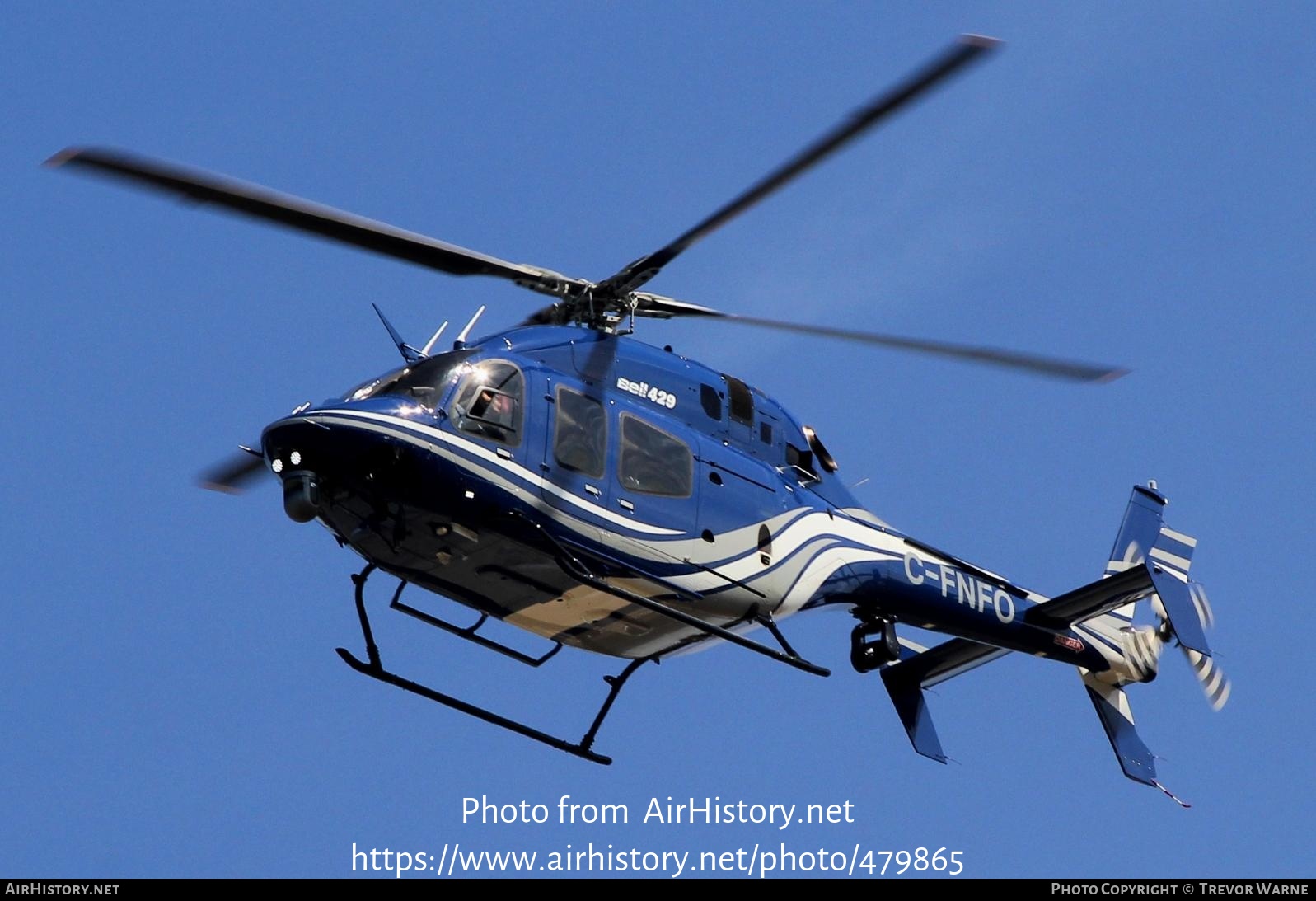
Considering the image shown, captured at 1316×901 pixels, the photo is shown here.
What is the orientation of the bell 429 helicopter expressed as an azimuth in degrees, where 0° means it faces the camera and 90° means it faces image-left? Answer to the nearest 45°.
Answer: approximately 45°
